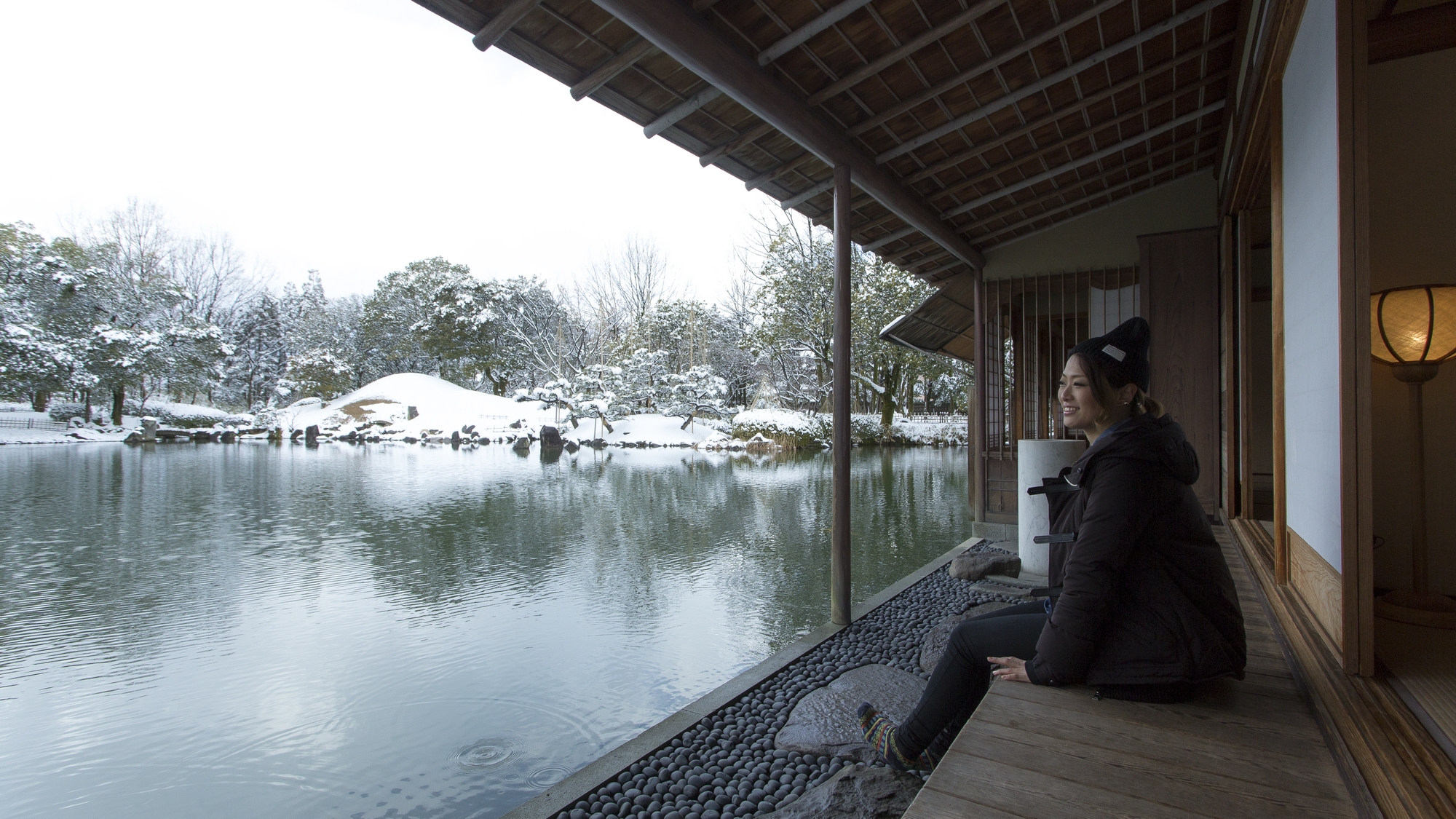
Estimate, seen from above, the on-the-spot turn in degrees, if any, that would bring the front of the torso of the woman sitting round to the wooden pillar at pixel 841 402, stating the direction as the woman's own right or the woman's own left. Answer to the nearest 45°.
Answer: approximately 45° to the woman's own right

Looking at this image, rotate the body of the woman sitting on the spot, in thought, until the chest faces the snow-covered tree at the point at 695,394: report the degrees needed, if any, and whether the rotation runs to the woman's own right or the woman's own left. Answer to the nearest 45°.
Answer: approximately 45° to the woman's own right

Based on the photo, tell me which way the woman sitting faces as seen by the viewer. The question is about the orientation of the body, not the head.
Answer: to the viewer's left

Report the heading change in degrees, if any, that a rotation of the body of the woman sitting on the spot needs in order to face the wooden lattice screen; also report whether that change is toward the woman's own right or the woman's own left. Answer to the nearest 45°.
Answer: approximately 90° to the woman's own right

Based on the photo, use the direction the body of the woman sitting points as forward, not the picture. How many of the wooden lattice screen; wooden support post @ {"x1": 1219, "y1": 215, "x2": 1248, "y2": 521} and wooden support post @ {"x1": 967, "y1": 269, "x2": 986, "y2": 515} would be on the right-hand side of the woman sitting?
3

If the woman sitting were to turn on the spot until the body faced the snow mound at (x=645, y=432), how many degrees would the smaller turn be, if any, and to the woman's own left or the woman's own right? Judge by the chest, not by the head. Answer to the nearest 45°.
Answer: approximately 45° to the woman's own right

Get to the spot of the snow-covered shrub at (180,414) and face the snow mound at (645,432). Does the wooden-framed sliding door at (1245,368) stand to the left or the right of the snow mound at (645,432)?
right

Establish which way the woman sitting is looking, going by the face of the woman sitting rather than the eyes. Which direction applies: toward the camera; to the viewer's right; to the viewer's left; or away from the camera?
to the viewer's left
